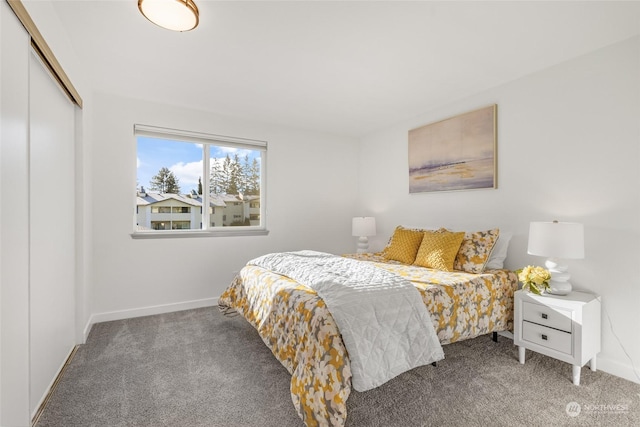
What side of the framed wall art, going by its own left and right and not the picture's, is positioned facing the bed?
front

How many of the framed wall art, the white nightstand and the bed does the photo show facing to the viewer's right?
0

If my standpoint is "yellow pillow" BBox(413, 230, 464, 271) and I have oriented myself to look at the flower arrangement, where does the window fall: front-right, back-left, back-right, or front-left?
back-right

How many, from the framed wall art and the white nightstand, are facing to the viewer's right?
0

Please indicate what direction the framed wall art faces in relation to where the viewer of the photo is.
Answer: facing the viewer and to the left of the viewer

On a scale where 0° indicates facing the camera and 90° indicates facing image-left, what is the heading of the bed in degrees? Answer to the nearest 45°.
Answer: approximately 45°

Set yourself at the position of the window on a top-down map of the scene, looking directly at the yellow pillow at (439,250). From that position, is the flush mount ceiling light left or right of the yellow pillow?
right

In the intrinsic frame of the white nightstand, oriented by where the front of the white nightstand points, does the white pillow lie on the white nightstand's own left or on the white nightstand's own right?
on the white nightstand's own right

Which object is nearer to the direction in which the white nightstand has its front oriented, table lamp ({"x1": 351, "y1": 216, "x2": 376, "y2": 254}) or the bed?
the bed

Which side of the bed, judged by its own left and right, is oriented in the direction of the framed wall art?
back

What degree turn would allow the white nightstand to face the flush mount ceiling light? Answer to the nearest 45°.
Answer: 0° — it already faces it
